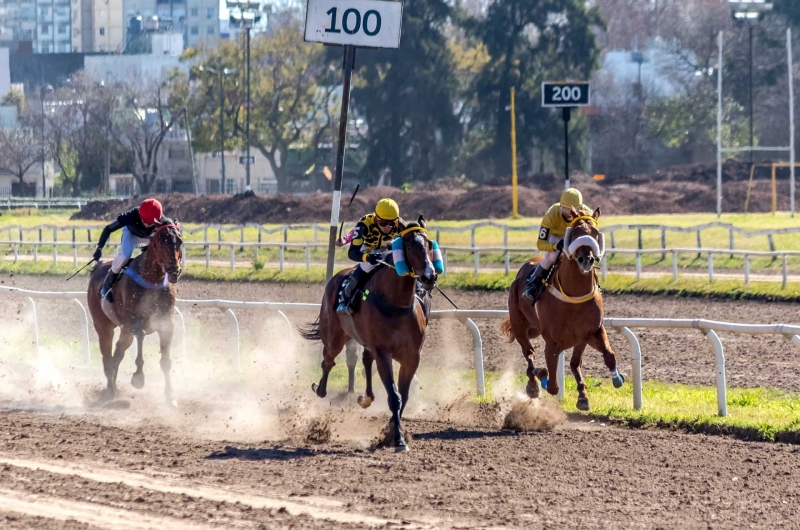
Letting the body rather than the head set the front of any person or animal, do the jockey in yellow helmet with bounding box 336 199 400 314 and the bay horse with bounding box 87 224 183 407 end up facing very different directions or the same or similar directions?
same or similar directions

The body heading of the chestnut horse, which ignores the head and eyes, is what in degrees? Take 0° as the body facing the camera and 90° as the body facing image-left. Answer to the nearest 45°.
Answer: approximately 315°

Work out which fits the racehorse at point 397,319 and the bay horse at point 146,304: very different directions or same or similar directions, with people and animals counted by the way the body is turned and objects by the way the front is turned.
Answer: same or similar directions

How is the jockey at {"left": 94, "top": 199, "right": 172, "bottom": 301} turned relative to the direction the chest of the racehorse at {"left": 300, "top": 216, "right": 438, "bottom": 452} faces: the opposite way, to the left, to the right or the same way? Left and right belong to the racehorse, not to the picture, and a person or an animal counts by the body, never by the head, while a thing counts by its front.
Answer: the same way

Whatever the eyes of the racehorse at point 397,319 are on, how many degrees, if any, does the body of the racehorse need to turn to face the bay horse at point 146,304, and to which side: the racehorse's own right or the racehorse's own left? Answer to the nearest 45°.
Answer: approximately 180°

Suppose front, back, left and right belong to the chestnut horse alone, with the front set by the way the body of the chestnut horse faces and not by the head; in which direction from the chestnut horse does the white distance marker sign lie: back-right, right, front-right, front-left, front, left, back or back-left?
back

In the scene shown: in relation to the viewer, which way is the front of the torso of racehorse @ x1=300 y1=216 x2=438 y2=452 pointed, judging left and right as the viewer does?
facing the viewer and to the right of the viewer

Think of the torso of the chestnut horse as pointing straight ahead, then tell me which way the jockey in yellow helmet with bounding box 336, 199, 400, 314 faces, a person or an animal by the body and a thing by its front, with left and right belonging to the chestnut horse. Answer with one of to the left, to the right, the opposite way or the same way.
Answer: the same way

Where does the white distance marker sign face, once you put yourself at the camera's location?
facing the viewer

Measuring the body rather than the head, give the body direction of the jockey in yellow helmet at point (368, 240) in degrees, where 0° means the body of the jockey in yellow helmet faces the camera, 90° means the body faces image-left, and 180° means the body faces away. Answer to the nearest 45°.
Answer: approximately 315°

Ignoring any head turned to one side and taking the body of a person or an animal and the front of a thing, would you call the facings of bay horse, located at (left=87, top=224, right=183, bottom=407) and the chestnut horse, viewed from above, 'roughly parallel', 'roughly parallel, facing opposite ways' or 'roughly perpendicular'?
roughly parallel

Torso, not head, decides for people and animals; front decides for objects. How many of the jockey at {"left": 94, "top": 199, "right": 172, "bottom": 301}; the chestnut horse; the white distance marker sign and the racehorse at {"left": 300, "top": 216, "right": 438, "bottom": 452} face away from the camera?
0
